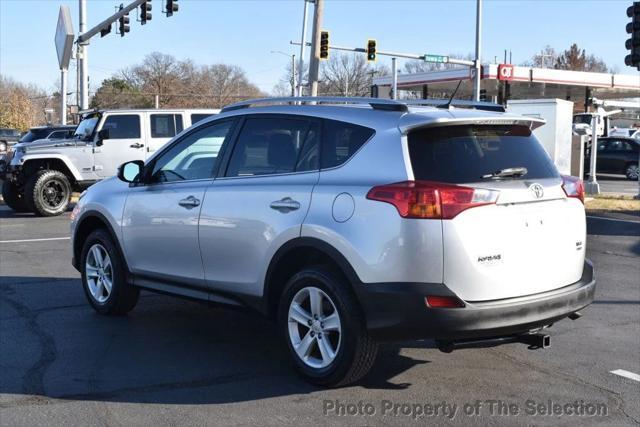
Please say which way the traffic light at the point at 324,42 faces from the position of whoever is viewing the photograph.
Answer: facing the viewer

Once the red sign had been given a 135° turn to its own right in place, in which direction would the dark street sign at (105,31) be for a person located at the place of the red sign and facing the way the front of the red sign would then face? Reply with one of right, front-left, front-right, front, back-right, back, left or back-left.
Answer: left

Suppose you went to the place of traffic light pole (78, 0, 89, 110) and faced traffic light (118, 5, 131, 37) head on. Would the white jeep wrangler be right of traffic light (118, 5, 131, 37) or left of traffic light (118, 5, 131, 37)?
right

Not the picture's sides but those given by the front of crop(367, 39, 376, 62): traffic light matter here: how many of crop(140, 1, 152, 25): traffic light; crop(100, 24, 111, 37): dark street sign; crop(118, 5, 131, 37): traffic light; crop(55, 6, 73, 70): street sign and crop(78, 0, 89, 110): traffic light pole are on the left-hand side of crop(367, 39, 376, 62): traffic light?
0

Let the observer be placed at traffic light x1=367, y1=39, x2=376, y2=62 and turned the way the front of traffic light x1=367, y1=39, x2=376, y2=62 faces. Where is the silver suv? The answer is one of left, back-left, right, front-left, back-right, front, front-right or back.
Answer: front

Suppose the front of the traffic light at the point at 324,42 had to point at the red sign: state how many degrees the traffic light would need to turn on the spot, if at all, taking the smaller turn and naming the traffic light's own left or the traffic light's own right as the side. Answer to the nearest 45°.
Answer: approximately 135° to the traffic light's own left

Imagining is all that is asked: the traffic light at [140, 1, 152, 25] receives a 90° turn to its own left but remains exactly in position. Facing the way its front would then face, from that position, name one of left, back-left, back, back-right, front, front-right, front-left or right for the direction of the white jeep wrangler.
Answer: back

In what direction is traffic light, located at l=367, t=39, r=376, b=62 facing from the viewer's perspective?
toward the camera

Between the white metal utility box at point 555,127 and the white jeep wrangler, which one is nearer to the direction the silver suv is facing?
the white jeep wrangler

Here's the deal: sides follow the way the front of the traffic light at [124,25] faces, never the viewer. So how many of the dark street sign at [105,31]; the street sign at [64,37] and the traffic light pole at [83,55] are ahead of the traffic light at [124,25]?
0

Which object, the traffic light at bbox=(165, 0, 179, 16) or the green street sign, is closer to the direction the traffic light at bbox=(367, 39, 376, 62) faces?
the traffic light
